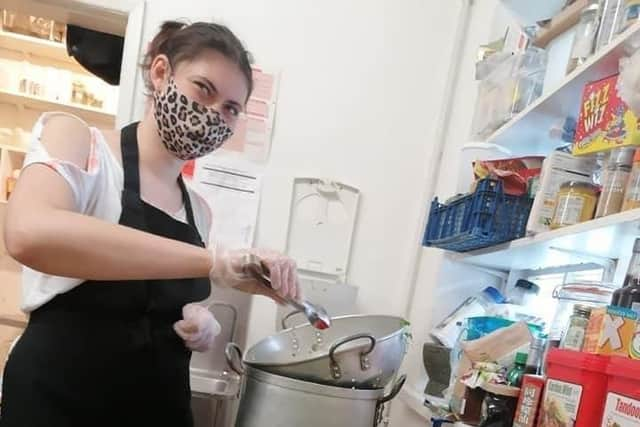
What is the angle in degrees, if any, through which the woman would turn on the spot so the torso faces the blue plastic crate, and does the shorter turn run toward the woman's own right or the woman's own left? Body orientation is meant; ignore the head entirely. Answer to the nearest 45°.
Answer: approximately 45° to the woman's own left

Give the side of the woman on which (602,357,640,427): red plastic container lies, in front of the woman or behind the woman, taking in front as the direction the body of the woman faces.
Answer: in front

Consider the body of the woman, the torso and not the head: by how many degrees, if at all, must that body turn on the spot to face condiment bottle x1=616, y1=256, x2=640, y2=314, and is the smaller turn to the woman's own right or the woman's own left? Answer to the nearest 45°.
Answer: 0° — they already face it

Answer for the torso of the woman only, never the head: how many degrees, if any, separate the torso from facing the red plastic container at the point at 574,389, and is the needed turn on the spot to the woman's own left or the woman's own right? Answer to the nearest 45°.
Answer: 0° — they already face it

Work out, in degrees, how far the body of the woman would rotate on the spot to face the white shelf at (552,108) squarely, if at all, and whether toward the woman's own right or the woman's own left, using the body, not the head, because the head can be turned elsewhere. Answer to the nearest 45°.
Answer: approximately 45° to the woman's own left

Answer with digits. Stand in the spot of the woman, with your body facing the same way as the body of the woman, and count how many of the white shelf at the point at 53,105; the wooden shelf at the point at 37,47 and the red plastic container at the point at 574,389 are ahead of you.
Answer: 1

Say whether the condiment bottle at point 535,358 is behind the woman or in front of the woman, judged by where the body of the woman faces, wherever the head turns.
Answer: in front

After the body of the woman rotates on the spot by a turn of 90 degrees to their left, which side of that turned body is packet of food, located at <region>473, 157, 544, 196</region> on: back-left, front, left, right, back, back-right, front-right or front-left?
front-right

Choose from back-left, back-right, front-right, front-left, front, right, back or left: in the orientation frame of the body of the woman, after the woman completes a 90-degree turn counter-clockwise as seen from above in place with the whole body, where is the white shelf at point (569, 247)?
front-right

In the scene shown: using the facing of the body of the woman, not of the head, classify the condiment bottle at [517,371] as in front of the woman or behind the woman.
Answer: in front

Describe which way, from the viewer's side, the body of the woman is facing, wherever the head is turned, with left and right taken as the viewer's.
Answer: facing the viewer and to the right of the viewer

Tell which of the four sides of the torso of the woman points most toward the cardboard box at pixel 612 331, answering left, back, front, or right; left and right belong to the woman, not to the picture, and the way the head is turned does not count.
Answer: front

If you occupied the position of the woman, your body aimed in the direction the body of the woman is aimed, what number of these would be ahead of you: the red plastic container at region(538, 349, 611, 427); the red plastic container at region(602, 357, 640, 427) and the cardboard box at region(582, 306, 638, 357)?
3
